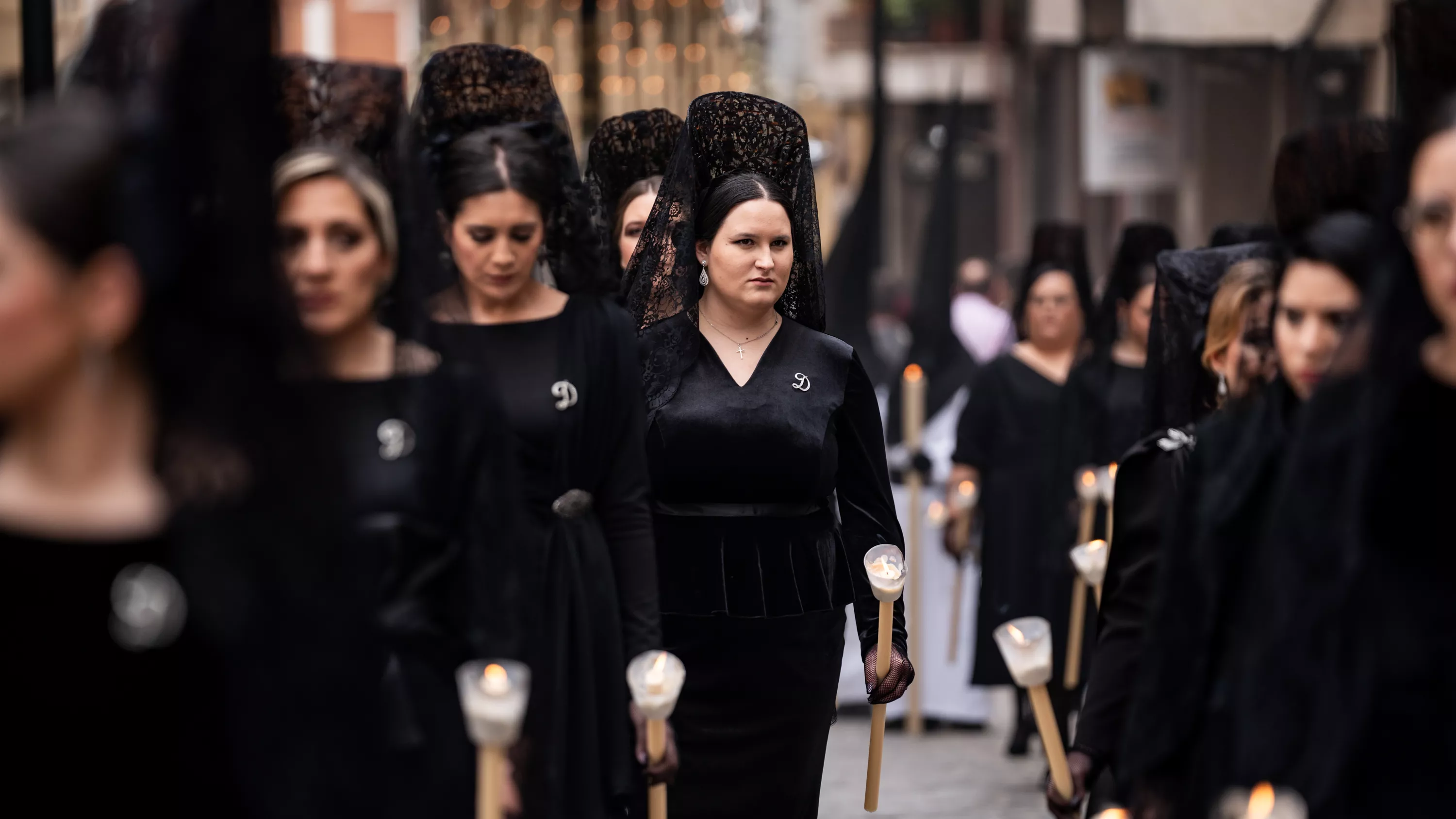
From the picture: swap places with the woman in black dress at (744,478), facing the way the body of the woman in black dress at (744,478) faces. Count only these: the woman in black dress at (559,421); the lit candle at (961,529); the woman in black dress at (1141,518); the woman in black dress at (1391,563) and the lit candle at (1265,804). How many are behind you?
1

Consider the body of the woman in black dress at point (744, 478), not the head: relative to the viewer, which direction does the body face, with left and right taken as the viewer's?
facing the viewer

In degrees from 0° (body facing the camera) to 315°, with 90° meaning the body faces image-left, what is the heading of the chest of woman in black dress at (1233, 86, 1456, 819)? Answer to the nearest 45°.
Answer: approximately 45°

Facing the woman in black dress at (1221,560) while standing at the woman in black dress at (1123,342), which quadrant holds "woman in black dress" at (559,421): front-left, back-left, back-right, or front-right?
front-right

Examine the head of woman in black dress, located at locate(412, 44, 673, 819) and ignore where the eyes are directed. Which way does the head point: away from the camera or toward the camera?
toward the camera

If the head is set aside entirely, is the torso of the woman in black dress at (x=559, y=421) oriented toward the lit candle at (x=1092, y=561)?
no

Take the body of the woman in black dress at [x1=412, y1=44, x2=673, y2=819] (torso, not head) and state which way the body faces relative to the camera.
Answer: toward the camera

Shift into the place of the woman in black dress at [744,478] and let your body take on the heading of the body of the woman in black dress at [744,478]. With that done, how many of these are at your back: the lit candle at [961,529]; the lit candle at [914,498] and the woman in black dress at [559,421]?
2

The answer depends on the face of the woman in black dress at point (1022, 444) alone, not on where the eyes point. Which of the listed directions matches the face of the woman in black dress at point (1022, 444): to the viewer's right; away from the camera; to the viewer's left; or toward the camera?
toward the camera

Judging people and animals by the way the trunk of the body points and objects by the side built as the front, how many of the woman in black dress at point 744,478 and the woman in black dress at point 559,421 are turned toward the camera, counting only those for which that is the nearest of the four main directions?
2

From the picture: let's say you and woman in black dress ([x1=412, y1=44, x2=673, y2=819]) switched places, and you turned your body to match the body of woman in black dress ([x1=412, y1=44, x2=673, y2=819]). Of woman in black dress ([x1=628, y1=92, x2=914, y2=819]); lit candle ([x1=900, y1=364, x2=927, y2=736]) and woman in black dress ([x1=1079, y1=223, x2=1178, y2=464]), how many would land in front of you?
0

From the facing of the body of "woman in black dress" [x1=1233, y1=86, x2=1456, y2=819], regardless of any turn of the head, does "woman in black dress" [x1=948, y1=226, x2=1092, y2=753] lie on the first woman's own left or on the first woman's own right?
on the first woman's own right

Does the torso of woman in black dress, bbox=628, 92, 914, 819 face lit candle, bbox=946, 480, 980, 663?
no

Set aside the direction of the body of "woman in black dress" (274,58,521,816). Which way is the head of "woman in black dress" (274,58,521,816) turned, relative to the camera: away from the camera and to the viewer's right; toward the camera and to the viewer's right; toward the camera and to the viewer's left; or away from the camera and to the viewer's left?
toward the camera and to the viewer's left

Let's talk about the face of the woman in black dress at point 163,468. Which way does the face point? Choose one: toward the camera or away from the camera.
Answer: toward the camera

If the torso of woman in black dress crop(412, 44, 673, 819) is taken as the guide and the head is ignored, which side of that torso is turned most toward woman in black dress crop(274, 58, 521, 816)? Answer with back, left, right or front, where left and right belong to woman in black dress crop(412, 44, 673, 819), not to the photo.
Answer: front

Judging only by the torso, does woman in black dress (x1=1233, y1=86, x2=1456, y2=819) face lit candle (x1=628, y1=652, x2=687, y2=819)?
no

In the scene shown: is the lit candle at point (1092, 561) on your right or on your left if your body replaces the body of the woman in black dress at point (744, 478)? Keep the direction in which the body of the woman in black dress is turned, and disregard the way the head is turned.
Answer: on your left

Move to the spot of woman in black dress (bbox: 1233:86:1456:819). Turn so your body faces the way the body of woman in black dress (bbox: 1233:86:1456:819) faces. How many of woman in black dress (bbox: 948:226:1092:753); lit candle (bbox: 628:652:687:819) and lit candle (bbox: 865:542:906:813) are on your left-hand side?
0
